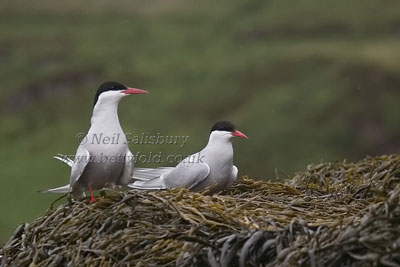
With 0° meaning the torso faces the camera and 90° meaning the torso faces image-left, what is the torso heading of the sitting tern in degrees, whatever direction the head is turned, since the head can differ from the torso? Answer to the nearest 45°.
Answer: approximately 315°

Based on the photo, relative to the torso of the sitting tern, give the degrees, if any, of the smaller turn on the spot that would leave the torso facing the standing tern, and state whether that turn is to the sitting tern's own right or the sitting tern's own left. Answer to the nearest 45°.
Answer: approximately 135° to the sitting tern's own right
